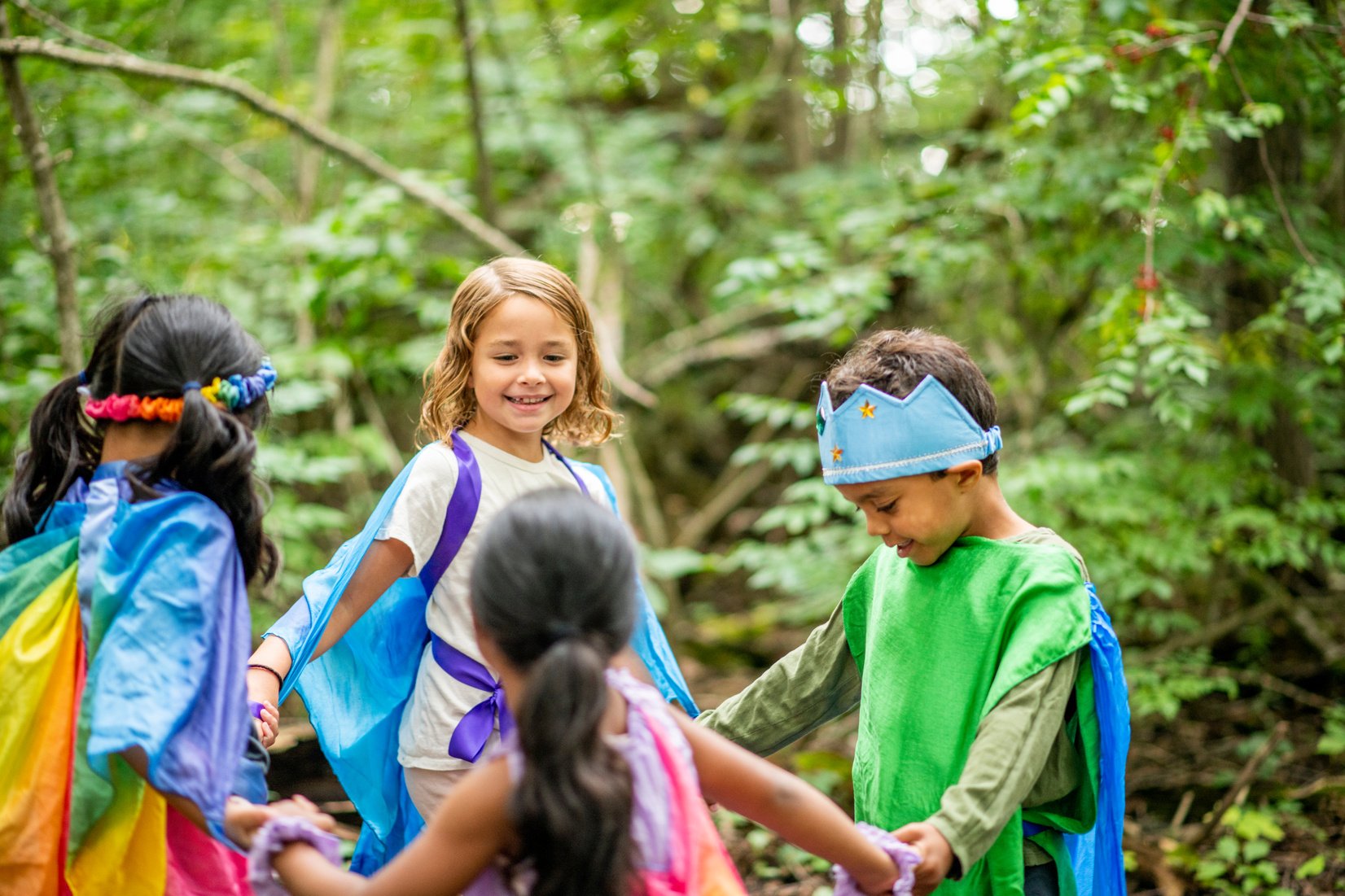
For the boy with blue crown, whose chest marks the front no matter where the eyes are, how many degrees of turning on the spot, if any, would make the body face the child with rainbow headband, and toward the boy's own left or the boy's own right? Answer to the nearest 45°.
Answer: approximately 45° to the boy's own right

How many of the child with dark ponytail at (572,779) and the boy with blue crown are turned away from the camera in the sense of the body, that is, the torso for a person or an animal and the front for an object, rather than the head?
1

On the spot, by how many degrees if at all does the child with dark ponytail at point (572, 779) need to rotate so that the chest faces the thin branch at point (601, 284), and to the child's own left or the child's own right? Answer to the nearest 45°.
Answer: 0° — they already face it

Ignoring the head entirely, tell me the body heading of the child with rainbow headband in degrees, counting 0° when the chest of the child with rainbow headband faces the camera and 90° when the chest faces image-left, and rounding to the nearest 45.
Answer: approximately 225°

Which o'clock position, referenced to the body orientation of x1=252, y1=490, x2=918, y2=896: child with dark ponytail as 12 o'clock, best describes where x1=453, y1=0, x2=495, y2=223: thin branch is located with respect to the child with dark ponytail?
The thin branch is roughly at 12 o'clock from the child with dark ponytail.

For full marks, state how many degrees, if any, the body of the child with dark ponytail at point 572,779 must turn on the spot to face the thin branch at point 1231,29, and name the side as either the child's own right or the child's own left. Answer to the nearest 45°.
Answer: approximately 45° to the child's own right

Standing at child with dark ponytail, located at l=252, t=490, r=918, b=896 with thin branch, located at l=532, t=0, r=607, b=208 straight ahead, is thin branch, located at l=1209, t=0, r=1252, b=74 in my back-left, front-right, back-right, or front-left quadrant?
front-right

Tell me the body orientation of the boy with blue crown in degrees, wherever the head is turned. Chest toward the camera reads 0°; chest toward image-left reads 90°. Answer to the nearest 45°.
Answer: approximately 45°

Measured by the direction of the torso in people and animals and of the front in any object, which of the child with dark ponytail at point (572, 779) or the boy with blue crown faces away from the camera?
the child with dark ponytail

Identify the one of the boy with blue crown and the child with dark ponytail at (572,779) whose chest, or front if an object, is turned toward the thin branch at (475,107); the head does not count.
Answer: the child with dark ponytail

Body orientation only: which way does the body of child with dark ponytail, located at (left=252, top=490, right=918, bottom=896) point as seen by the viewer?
away from the camera

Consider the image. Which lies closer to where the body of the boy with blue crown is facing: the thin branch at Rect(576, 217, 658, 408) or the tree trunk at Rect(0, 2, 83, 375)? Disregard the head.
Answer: the tree trunk

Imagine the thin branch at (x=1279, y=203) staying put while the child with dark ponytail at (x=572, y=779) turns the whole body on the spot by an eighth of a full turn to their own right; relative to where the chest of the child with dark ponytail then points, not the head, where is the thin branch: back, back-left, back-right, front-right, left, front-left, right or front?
front
